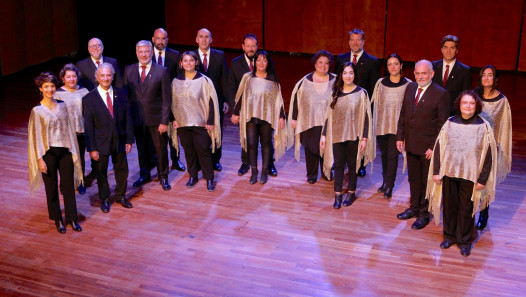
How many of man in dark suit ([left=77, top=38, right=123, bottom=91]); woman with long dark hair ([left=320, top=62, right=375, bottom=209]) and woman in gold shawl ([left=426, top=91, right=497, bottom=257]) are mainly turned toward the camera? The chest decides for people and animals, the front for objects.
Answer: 3

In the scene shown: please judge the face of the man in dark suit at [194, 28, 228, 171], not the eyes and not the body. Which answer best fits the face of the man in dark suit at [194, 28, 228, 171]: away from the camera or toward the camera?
toward the camera

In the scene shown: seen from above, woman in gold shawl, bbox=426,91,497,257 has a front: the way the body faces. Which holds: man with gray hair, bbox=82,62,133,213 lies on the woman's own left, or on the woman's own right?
on the woman's own right

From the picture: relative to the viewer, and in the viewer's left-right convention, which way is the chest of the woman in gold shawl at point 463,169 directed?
facing the viewer

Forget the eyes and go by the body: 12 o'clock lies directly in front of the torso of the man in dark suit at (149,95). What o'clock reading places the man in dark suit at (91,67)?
the man in dark suit at (91,67) is roughly at 4 o'clock from the man in dark suit at (149,95).

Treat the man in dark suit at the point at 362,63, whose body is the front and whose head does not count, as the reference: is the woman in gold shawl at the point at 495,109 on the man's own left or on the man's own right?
on the man's own left

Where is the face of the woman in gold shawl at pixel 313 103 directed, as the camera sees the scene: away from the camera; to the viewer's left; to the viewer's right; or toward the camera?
toward the camera

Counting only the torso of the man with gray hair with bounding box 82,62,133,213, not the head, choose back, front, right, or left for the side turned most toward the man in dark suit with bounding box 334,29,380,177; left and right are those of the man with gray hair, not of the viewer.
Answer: left

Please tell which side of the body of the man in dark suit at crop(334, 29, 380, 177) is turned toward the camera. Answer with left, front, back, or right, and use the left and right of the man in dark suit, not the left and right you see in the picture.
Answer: front

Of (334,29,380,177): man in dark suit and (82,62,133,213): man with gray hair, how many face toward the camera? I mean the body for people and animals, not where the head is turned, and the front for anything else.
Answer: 2

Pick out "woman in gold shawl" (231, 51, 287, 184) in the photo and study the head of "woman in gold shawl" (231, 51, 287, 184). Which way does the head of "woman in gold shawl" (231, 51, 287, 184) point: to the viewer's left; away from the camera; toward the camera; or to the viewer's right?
toward the camera

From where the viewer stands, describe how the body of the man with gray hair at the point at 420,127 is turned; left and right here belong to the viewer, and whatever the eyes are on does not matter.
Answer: facing the viewer and to the left of the viewer

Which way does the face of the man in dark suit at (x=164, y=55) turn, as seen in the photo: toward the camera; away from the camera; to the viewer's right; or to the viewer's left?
toward the camera

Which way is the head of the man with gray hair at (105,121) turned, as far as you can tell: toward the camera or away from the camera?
toward the camera

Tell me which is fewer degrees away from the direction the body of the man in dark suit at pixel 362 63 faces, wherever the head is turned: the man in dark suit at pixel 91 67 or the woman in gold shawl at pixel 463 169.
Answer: the woman in gold shawl

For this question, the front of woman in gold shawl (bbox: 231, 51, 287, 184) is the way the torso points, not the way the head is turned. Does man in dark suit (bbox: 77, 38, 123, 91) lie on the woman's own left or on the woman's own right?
on the woman's own right

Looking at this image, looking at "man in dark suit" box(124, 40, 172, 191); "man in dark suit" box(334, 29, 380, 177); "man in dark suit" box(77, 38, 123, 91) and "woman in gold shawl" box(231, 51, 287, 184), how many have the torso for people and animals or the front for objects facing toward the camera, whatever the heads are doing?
4

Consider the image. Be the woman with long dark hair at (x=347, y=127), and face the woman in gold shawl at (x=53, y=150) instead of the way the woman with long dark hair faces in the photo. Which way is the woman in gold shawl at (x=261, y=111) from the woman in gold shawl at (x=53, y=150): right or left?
right

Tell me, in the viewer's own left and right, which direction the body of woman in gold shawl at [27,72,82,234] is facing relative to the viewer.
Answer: facing the viewer and to the right of the viewer

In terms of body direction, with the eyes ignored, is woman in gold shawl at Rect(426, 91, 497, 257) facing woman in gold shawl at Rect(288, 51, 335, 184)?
no

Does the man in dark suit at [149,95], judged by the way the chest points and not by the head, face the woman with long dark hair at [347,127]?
no
